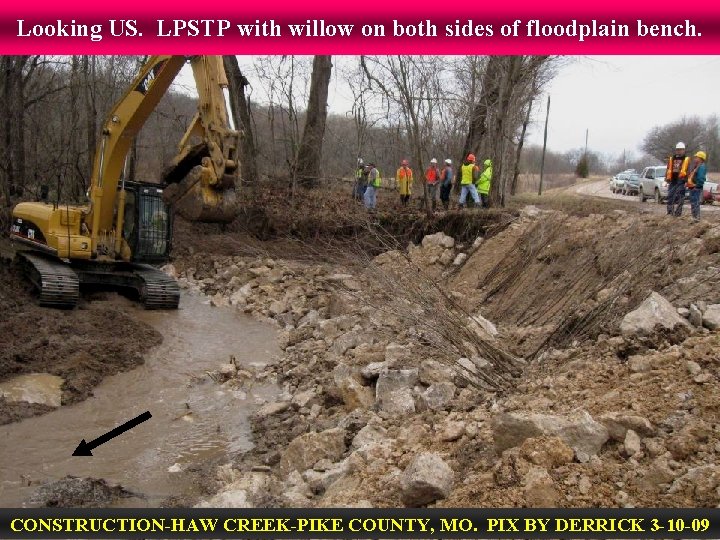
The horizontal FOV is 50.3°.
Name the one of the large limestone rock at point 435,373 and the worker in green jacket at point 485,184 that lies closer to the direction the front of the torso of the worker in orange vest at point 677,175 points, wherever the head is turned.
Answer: the large limestone rock

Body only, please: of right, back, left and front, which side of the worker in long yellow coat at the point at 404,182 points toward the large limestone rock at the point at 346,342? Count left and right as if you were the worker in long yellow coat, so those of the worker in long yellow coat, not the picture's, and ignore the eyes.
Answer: front

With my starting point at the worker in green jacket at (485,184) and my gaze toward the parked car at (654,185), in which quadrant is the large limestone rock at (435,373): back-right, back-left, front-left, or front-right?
back-right

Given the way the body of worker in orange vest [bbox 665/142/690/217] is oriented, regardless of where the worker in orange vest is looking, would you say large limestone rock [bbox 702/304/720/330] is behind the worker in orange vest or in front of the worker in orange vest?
in front

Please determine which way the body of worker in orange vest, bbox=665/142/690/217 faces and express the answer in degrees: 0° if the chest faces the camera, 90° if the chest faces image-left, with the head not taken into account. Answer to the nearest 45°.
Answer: approximately 0°

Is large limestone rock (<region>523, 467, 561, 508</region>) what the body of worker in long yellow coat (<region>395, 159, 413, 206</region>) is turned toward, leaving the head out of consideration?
yes

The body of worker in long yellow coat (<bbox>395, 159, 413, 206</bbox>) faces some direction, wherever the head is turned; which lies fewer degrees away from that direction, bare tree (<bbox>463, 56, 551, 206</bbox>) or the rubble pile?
the rubble pile

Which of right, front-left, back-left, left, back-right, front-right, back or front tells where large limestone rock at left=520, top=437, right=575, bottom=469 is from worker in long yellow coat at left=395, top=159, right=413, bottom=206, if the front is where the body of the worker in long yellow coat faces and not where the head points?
front

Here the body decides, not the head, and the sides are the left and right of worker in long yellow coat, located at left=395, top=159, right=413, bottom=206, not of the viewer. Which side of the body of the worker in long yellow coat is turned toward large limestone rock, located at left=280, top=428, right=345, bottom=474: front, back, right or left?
front

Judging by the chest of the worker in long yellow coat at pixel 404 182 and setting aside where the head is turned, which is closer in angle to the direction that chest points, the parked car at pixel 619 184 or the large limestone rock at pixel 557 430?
the large limestone rock

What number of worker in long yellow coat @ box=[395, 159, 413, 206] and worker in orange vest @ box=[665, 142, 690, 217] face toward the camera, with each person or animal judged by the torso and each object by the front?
2

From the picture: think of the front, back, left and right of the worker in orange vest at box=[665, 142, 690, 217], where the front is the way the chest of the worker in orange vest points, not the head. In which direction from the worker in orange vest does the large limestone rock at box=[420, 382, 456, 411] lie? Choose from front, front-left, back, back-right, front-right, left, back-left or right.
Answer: front

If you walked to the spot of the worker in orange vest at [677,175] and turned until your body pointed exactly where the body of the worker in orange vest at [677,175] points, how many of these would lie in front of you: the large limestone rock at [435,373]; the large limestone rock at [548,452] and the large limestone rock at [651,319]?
3

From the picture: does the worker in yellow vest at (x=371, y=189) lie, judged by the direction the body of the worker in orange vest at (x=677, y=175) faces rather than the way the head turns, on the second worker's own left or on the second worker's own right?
on the second worker's own right

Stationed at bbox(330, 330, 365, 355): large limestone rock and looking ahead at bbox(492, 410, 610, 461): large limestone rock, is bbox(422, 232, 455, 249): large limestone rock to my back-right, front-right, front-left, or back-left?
back-left

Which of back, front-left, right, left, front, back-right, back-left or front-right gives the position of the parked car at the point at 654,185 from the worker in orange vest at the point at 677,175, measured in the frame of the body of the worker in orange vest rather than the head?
back
